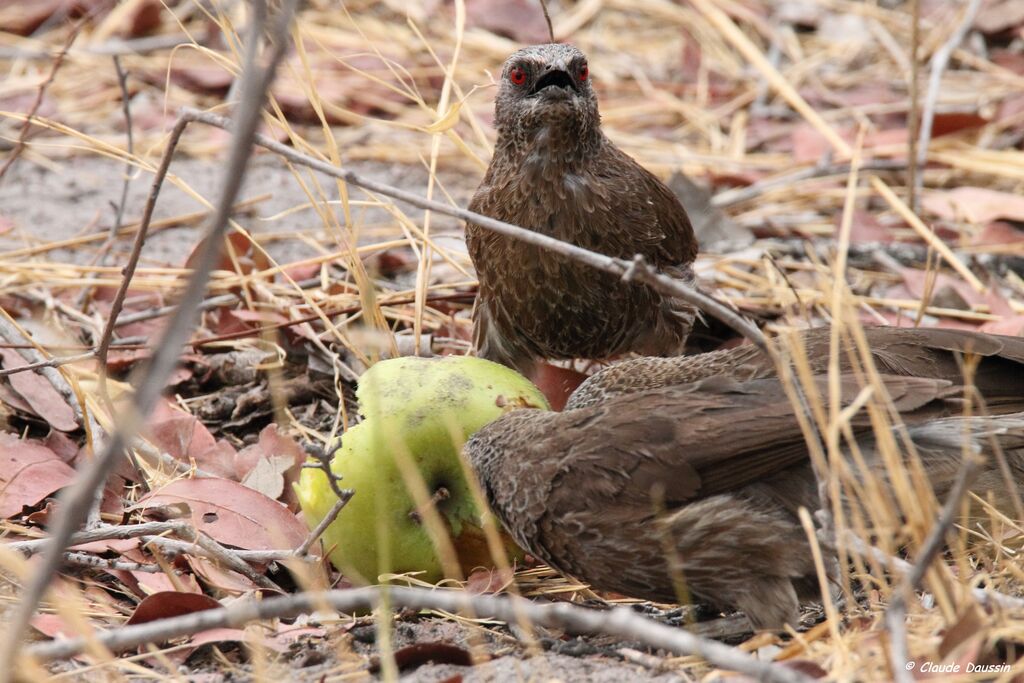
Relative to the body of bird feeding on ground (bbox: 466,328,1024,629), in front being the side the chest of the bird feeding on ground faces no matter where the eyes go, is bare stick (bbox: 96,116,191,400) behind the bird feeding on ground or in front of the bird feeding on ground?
in front

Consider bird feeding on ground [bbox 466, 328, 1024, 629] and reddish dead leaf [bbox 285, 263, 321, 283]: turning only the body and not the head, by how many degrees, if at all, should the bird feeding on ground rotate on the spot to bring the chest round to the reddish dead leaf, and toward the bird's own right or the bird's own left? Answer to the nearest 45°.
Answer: approximately 45° to the bird's own right

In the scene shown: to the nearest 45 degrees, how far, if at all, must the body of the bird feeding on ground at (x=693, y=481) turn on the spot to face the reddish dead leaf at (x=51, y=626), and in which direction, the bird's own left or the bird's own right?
0° — it already faces it

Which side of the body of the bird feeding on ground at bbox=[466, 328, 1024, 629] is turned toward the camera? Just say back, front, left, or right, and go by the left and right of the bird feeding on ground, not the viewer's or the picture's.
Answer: left

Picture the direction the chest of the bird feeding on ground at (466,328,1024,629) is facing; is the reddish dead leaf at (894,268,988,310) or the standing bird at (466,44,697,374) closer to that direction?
the standing bird

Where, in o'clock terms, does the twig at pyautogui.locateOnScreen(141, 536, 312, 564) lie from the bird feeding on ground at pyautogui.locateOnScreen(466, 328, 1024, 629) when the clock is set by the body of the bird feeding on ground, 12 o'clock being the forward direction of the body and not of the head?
The twig is roughly at 12 o'clock from the bird feeding on ground.

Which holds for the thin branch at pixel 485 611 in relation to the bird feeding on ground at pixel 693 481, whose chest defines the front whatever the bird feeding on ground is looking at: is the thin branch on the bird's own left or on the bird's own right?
on the bird's own left

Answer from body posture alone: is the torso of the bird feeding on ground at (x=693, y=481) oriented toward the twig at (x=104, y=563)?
yes

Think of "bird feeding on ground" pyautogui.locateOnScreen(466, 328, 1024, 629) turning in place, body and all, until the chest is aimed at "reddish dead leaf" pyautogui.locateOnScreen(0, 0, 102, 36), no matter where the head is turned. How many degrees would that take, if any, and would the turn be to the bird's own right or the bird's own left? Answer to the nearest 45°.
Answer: approximately 45° to the bird's own right
